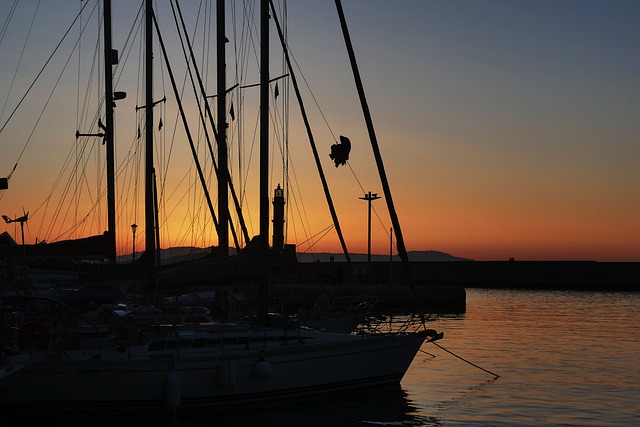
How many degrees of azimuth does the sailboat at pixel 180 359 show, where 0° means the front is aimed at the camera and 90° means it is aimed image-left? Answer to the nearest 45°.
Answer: approximately 270°
